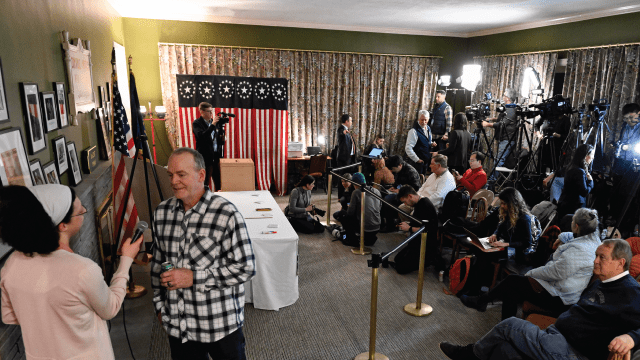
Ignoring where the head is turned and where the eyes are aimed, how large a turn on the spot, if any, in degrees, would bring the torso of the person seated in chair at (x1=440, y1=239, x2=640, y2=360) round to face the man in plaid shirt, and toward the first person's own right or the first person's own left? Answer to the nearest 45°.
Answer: approximately 45° to the first person's own left

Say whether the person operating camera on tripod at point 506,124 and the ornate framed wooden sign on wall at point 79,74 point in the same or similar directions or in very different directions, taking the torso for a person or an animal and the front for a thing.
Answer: very different directions

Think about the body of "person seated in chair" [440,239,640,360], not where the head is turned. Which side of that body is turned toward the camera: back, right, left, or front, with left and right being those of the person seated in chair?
left

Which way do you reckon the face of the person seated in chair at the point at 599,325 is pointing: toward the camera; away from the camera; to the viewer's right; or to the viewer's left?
to the viewer's left

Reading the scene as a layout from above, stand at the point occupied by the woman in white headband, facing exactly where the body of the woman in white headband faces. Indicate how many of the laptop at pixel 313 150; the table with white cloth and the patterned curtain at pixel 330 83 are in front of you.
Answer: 3

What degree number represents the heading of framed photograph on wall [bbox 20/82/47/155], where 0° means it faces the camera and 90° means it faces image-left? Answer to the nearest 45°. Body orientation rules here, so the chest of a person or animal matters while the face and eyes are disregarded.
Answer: approximately 315°

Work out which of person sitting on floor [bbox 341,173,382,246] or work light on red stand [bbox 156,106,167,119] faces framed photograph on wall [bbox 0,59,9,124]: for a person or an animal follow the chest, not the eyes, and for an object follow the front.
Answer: the work light on red stand

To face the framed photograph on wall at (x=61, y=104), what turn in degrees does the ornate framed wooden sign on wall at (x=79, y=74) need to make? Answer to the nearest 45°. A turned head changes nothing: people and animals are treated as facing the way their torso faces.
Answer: approximately 45° to its right

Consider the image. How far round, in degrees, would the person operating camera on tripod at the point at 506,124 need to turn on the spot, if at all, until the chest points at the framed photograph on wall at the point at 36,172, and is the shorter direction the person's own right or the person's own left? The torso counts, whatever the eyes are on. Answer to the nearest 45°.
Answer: approximately 90° to the person's own left

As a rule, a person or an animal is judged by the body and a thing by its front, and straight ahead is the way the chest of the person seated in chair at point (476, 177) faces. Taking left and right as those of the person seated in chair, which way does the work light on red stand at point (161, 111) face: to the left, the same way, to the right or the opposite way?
to the left

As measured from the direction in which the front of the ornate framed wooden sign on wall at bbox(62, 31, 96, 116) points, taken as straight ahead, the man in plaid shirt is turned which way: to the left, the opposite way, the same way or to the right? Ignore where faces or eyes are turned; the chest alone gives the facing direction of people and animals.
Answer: to the right

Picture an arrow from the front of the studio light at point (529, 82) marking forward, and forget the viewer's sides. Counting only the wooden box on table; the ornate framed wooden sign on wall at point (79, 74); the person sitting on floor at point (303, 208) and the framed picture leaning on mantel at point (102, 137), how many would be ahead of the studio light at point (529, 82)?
4

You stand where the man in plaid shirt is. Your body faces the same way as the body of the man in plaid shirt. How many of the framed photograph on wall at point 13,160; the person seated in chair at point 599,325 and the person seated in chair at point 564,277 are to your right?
1

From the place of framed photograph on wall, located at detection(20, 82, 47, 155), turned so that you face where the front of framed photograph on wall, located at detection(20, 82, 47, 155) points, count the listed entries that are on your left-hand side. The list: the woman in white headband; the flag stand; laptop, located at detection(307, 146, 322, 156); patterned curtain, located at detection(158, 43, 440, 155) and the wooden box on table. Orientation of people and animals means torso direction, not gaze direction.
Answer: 4
